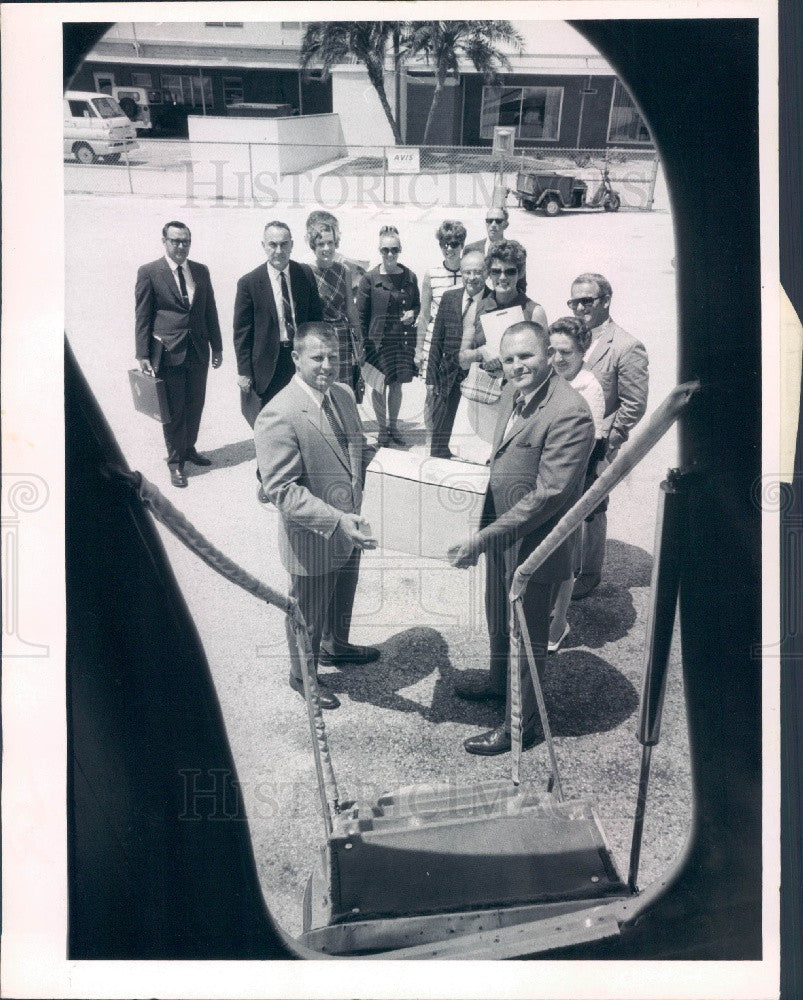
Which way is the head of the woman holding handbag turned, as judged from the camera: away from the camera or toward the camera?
toward the camera

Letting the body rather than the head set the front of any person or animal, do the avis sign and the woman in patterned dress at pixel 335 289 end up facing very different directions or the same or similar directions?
same or similar directions

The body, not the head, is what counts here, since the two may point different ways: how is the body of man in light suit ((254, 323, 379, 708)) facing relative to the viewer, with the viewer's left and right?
facing the viewer and to the right of the viewer

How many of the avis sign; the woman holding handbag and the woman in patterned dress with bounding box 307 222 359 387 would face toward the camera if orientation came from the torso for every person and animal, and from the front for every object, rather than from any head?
3

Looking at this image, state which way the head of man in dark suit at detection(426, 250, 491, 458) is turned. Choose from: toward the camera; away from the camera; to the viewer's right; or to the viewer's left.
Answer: toward the camera

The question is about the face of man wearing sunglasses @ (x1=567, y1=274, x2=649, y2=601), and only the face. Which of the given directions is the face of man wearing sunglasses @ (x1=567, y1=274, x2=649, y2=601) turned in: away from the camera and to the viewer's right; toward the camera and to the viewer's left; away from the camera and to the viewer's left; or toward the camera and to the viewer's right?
toward the camera and to the viewer's left

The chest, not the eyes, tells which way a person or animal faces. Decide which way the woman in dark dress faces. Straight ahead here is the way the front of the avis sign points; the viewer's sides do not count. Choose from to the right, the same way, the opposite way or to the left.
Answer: the same way

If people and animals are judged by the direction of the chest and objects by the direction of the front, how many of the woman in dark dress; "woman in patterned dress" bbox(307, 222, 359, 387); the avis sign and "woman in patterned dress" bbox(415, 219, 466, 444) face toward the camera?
4

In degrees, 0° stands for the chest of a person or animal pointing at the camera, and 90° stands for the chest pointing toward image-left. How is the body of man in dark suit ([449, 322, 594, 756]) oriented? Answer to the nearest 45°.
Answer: approximately 45°

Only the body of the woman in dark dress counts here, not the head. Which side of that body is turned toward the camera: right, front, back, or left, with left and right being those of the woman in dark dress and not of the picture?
front

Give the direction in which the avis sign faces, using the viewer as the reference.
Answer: facing the viewer

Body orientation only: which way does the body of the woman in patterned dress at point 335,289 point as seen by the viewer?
toward the camera
